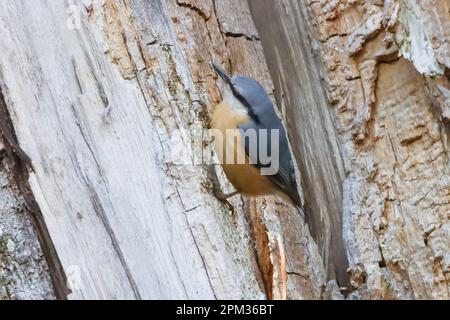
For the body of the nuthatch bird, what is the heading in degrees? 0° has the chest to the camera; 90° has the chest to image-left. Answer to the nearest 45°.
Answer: approximately 90°
